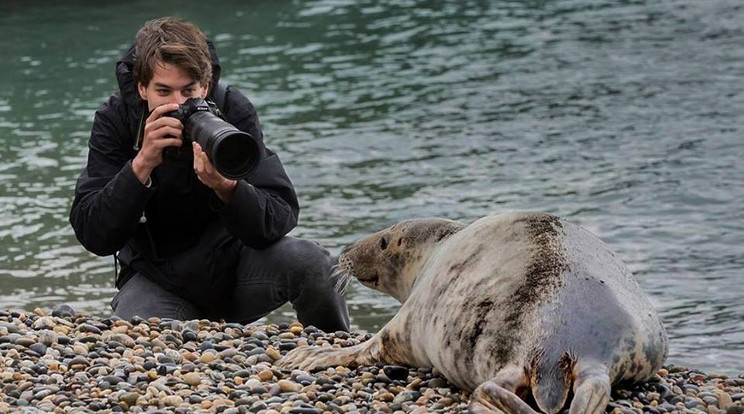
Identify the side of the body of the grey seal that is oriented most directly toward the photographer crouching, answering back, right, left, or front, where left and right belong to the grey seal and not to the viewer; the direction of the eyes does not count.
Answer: front

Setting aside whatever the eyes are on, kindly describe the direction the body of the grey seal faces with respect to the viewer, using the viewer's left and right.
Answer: facing away from the viewer and to the left of the viewer
